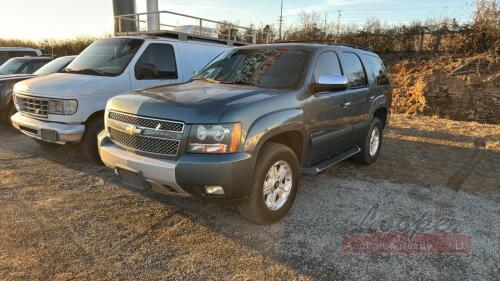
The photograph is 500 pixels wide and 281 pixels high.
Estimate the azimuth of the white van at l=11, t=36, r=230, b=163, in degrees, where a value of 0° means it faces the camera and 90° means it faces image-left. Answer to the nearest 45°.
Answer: approximately 45°

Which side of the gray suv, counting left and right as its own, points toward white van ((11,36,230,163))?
right

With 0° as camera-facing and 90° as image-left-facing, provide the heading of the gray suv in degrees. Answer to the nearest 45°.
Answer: approximately 45°

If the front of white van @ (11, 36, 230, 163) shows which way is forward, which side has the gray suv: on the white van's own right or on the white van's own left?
on the white van's own left
